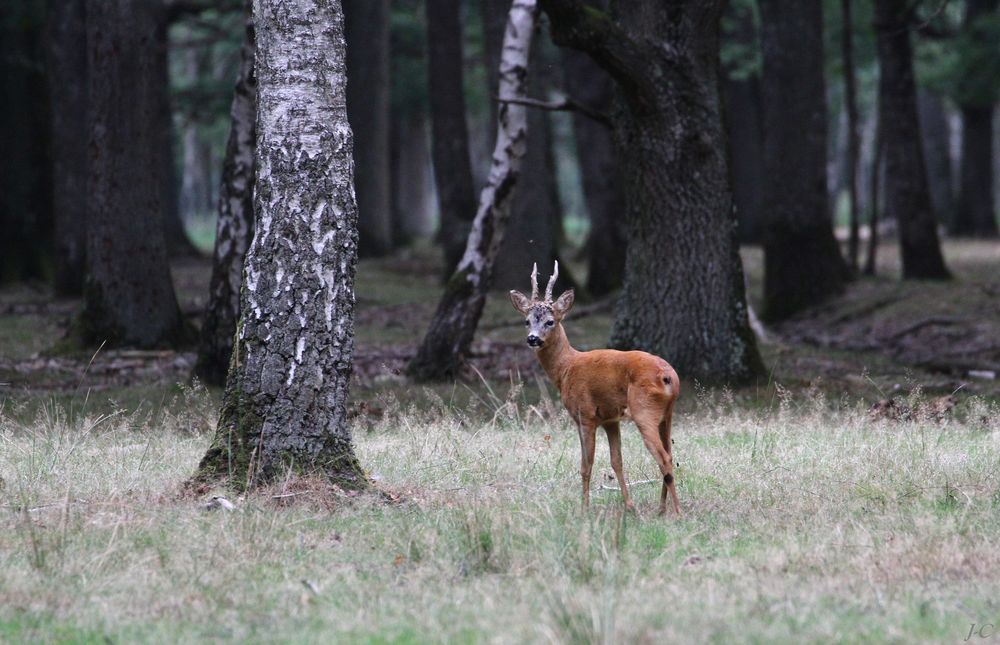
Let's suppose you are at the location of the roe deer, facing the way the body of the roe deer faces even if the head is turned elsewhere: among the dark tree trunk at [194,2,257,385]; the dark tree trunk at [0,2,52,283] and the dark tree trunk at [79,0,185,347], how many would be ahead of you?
3

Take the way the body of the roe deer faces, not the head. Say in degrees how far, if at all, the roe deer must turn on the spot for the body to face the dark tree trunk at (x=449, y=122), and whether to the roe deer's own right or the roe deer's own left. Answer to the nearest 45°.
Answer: approximately 45° to the roe deer's own right

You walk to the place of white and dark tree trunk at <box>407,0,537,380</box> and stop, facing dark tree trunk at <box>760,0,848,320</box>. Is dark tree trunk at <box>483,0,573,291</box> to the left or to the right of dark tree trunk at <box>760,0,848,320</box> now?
left

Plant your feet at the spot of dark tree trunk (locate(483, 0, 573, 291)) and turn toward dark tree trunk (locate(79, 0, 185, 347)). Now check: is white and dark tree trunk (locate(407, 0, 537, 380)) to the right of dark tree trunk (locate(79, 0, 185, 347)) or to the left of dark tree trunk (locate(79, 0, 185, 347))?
left

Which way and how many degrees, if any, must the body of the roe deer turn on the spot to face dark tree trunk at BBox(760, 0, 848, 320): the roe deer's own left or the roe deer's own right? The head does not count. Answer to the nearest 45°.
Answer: approximately 45° to the roe deer's own right

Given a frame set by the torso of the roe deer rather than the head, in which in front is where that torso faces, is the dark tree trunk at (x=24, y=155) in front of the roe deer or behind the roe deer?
in front

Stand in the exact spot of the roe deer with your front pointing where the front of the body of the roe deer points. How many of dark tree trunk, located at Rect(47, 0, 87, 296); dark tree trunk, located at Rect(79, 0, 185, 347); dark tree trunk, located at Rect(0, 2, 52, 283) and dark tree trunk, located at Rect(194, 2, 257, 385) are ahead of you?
4

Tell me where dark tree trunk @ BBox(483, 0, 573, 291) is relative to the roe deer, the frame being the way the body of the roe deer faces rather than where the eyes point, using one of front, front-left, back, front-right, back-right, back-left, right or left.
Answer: front-right

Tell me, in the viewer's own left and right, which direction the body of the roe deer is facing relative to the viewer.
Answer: facing away from the viewer and to the left of the viewer

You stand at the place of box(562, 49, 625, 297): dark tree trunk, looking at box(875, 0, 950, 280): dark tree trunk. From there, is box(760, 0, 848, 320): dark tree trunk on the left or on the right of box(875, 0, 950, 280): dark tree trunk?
right

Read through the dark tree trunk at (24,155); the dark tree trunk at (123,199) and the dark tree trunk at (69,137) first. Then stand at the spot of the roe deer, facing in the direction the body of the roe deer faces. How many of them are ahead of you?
3
